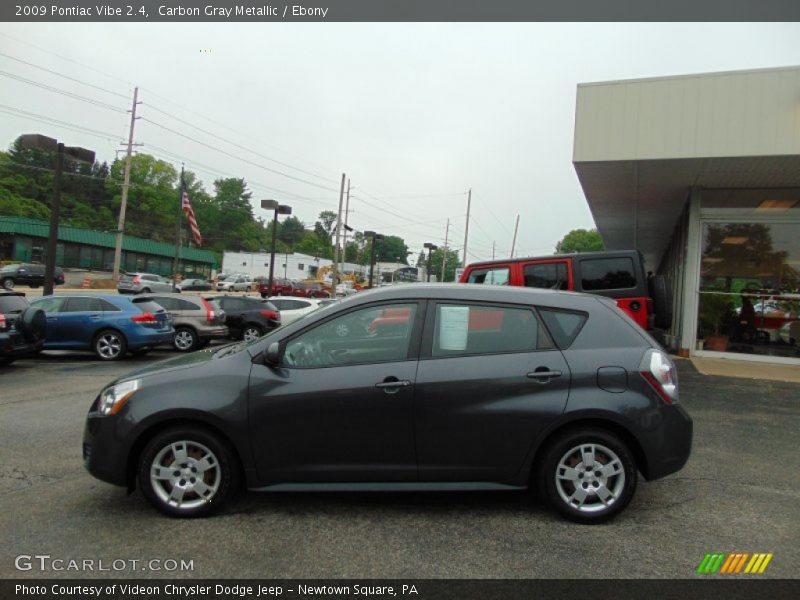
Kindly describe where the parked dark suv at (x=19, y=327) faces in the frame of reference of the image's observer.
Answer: facing away from the viewer and to the left of the viewer

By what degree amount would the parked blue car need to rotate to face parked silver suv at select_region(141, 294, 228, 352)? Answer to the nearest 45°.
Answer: approximately 90° to its right

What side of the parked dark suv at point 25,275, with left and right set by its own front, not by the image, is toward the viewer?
left

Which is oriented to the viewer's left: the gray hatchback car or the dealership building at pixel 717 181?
the gray hatchback car

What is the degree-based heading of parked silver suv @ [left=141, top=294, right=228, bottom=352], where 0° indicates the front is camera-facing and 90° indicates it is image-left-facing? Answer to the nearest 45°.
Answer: approximately 135°

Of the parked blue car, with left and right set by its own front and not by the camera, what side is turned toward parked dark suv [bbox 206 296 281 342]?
right

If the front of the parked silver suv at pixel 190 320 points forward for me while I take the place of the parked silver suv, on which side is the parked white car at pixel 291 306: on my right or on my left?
on my right

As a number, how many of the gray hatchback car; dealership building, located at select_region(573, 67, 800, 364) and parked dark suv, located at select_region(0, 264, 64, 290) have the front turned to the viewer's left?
2

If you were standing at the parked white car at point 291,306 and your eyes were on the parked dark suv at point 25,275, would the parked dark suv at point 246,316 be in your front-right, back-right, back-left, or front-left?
back-left

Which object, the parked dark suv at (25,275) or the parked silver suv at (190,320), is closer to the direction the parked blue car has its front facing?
the parked dark suv

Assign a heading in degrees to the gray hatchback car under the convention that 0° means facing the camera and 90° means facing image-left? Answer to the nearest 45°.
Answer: approximately 90°

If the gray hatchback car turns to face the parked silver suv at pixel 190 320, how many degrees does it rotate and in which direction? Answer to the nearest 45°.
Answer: approximately 45° to its right

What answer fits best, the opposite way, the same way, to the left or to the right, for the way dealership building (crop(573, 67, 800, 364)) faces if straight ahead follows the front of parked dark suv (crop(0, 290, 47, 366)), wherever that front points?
to the left
